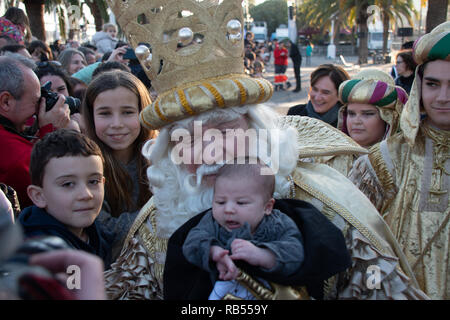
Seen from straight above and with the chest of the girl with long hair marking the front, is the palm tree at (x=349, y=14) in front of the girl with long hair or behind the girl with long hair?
behind

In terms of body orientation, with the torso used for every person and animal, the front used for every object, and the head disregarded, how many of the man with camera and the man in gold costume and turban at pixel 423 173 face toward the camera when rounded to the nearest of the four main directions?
1

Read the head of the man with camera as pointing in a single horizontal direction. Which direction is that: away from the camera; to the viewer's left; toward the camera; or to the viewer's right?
to the viewer's right

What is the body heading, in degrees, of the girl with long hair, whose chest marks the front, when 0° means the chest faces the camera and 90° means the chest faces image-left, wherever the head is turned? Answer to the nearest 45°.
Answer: approximately 0°

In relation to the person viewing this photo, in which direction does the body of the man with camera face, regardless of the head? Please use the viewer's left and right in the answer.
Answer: facing to the right of the viewer

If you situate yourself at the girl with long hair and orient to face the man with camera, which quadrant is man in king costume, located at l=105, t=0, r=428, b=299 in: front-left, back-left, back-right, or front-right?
back-left

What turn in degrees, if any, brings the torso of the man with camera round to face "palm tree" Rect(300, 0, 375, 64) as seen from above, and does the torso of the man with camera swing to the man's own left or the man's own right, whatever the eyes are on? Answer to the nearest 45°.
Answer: approximately 45° to the man's own left

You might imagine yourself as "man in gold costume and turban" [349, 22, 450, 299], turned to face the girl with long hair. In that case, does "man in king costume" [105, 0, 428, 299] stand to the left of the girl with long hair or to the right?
left

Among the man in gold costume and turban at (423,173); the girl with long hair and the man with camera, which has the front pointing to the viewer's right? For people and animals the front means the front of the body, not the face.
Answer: the man with camera
